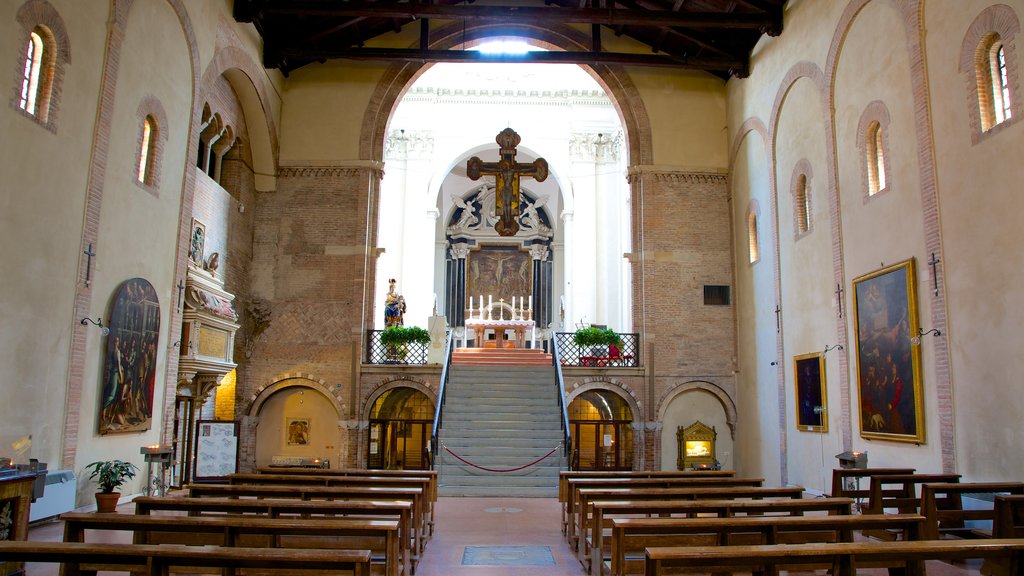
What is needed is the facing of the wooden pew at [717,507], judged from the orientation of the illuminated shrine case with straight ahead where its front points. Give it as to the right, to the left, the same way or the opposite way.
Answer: the opposite way

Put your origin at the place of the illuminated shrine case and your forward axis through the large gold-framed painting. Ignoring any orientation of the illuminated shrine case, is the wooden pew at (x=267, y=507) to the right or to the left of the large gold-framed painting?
right

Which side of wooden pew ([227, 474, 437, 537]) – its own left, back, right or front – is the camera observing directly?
back

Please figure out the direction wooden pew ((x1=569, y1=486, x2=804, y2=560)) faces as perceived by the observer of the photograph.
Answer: facing away from the viewer

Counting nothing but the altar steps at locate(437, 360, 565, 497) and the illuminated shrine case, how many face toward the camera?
2

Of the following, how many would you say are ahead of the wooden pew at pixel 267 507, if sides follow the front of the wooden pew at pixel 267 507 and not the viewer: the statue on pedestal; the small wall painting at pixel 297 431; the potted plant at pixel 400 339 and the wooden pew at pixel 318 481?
4

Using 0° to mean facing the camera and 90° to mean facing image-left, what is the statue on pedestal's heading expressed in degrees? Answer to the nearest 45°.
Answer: approximately 0°

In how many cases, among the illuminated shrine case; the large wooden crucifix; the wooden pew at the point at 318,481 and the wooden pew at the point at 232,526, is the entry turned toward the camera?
2

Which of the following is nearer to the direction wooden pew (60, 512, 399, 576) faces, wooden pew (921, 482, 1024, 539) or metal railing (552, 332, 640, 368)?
the metal railing

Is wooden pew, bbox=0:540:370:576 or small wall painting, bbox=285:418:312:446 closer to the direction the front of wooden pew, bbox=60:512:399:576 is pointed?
the small wall painting

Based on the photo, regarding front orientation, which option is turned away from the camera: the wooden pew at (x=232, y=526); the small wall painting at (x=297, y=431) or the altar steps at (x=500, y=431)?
the wooden pew

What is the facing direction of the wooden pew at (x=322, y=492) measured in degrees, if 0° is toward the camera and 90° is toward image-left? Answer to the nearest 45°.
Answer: approximately 180°

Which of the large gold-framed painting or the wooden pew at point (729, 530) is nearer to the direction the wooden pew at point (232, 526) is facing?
the large gold-framed painting

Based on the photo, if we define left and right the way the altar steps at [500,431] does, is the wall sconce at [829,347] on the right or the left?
on its left

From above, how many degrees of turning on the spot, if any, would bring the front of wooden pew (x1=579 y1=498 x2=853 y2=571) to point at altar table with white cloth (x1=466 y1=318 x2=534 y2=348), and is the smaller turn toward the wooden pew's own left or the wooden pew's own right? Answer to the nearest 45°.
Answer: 0° — it already faces it

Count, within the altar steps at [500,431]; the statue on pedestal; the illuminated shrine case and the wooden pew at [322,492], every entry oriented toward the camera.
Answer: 3

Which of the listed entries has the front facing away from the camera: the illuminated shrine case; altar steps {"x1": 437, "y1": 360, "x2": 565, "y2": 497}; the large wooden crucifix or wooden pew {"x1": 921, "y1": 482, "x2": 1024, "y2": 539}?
the wooden pew

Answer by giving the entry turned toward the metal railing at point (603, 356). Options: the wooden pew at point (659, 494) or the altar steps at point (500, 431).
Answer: the wooden pew

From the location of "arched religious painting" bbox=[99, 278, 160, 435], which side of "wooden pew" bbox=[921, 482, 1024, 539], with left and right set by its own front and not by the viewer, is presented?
left

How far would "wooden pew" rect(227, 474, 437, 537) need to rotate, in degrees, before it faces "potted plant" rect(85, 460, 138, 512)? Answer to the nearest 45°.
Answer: approximately 45° to its left
